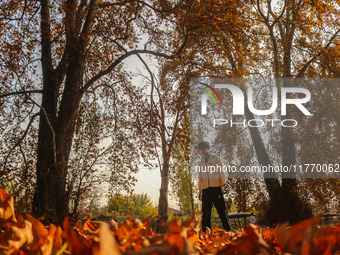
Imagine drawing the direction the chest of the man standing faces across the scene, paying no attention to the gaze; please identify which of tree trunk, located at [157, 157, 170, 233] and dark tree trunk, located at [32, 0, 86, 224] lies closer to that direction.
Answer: the dark tree trunk

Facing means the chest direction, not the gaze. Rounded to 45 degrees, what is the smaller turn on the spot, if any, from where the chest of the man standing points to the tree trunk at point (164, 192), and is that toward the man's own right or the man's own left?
approximately 135° to the man's own right

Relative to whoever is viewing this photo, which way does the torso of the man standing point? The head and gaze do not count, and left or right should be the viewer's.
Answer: facing the viewer and to the left of the viewer
